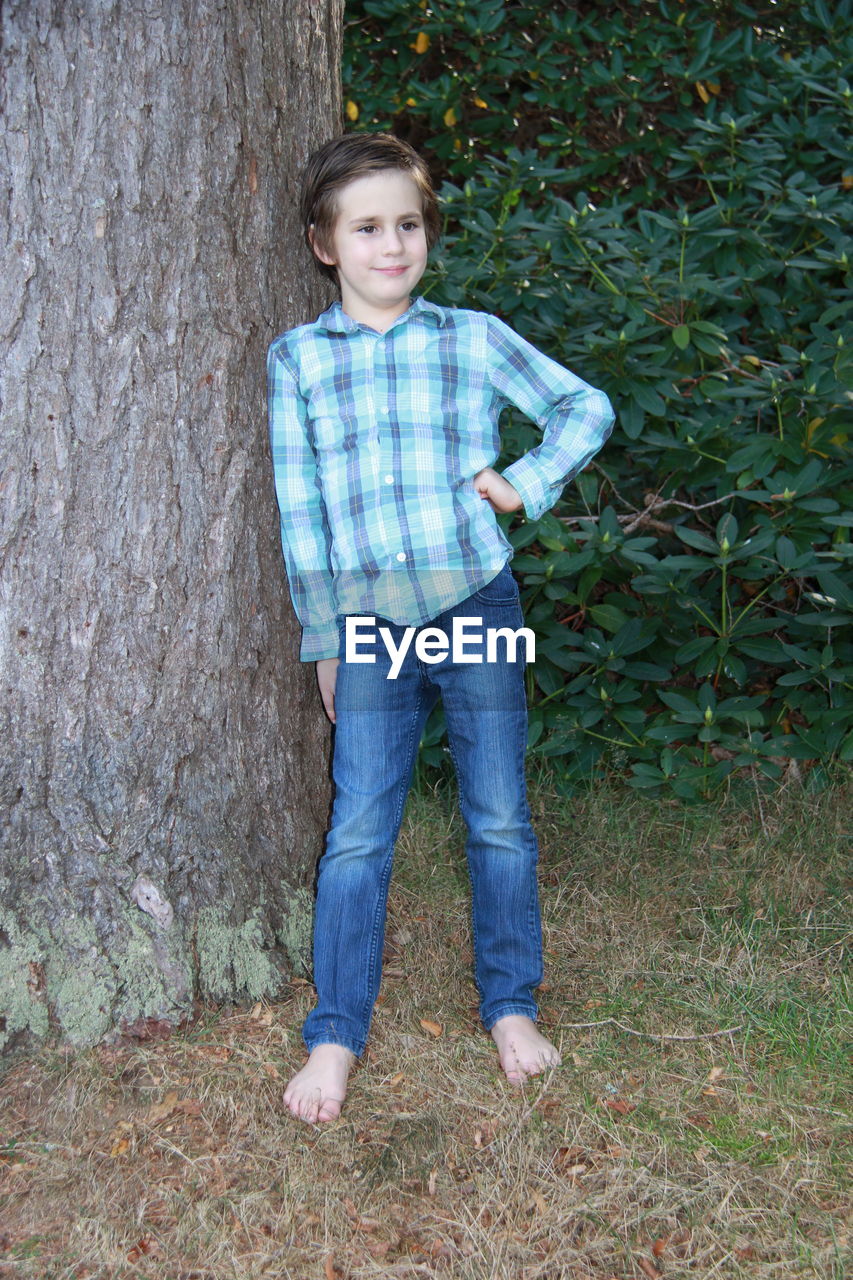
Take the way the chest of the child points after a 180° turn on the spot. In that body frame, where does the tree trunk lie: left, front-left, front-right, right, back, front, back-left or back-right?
left

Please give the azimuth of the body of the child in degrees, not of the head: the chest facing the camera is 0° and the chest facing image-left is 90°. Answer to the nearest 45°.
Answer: approximately 0°

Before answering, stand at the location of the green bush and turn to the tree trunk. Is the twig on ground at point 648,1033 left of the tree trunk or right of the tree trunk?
left
